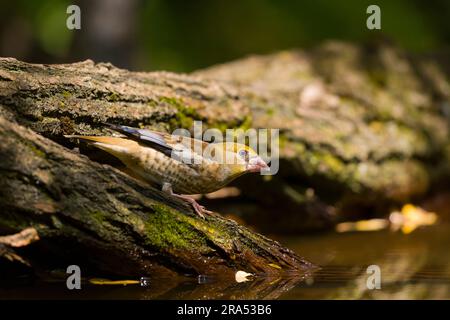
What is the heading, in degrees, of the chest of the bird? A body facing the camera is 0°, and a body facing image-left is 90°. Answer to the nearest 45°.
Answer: approximately 270°

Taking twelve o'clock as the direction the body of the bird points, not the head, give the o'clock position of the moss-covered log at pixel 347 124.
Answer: The moss-covered log is roughly at 10 o'clock from the bird.
